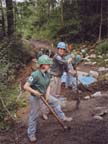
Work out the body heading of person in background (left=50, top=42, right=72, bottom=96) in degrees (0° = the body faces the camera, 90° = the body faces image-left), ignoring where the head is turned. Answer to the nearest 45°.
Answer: approximately 315°

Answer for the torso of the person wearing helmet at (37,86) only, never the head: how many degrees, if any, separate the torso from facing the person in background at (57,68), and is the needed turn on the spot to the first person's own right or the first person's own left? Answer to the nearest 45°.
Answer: approximately 135° to the first person's own left

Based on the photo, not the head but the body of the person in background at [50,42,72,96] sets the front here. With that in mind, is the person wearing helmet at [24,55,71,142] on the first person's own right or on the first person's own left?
on the first person's own right

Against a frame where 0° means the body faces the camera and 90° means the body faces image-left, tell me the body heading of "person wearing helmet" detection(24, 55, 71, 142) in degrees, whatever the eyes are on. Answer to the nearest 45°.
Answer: approximately 315°
